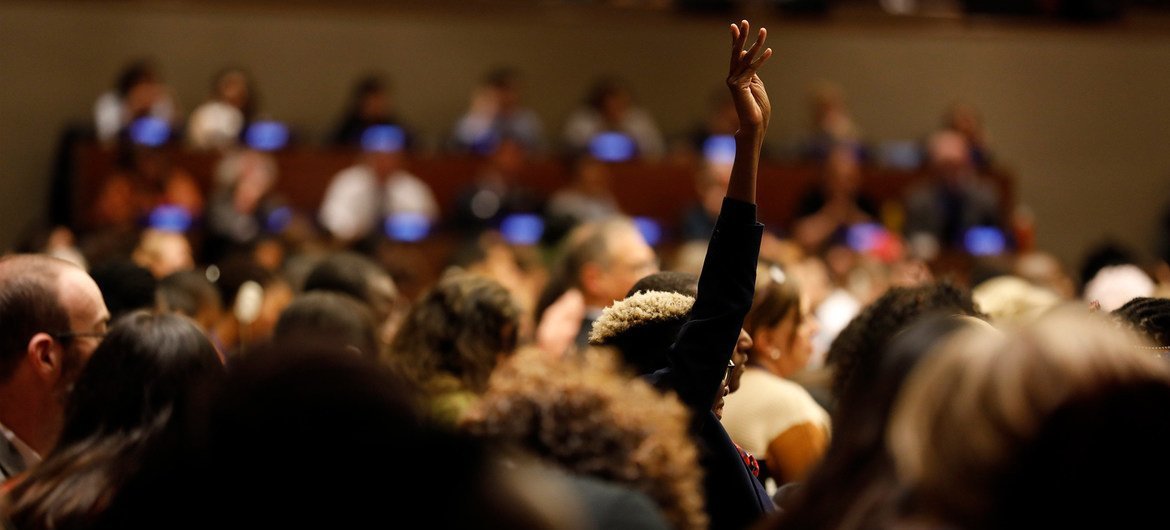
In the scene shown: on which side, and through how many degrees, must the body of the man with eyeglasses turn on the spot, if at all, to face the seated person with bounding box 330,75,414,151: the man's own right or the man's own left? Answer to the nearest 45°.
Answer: approximately 45° to the man's own left

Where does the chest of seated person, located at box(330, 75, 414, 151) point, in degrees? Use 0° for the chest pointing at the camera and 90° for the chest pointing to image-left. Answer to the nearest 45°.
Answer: approximately 0°

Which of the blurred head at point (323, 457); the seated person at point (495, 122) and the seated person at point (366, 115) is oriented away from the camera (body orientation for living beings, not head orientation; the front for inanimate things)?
the blurred head

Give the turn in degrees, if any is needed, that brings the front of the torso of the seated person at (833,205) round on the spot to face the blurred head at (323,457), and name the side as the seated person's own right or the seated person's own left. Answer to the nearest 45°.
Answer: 0° — they already face them

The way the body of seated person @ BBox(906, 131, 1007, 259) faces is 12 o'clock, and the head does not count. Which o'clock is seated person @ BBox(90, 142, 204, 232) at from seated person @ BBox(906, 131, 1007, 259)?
seated person @ BBox(90, 142, 204, 232) is roughly at 2 o'clock from seated person @ BBox(906, 131, 1007, 259).

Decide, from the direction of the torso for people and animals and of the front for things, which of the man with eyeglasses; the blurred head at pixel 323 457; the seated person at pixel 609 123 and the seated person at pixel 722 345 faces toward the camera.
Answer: the seated person at pixel 609 123

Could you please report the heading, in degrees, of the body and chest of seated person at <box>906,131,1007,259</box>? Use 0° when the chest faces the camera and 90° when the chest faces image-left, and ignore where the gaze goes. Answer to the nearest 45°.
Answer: approximately 0°

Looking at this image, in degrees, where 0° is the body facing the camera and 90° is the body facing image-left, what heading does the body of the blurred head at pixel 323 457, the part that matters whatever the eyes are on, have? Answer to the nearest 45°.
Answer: approximately 180°

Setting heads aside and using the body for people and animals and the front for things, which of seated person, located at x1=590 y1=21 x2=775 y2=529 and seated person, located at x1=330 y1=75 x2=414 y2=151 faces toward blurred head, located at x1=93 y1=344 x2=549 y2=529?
seated person, located at x1=330 y1=75 x2=414 y2=151

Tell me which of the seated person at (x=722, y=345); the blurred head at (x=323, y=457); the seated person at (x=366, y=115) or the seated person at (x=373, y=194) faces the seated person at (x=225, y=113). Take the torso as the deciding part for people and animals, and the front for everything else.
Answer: the blurred head

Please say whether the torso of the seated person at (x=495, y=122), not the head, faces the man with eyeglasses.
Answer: yes

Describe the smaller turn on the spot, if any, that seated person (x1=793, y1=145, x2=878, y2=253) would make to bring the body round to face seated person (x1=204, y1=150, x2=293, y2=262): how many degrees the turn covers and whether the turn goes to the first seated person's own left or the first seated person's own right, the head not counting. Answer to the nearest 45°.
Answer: approximately 90° to the first seated person's own right

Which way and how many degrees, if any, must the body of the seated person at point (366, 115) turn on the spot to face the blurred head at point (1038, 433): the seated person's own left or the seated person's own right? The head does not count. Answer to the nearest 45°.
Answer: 0° — they already face them
